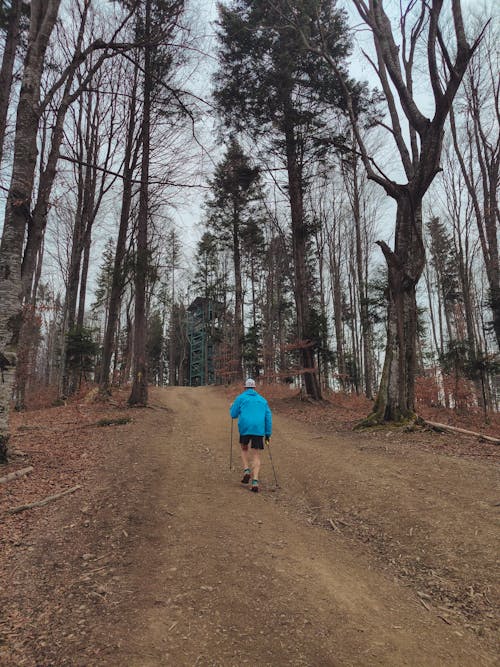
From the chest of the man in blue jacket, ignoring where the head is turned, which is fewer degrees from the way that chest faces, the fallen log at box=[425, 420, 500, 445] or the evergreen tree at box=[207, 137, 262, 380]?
the evergreen tree

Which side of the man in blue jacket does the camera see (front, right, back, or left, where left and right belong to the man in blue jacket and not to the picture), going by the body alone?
back

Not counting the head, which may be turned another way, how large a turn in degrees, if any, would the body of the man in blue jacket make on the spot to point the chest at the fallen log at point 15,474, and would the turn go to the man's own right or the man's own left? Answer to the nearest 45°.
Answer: approximately 90° to the man's own left

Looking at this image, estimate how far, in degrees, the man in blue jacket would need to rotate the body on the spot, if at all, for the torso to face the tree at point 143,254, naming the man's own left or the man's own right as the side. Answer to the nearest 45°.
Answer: approximately 45° to the man's own left

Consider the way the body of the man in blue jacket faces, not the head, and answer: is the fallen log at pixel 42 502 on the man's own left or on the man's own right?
on the man's own left

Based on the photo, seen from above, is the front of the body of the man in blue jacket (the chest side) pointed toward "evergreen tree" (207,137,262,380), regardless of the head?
yes

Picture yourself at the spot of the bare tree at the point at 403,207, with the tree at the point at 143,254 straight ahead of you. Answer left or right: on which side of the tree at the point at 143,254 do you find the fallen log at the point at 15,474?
left
